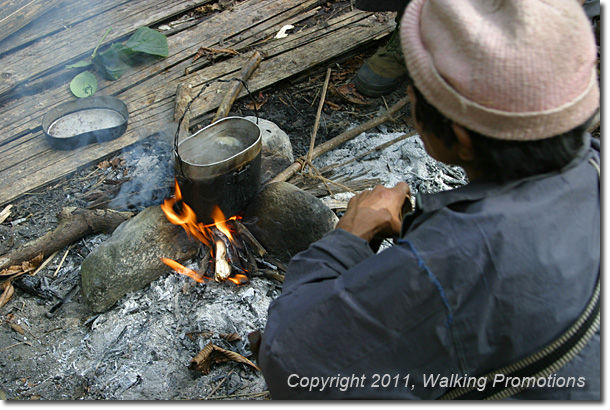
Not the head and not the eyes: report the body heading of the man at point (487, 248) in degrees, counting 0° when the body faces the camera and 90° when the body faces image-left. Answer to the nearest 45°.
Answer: approximately 135°

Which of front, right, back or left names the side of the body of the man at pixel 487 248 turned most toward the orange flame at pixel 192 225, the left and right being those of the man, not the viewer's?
front

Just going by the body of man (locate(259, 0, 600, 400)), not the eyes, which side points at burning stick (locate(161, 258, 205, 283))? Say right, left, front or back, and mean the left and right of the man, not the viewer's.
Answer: front

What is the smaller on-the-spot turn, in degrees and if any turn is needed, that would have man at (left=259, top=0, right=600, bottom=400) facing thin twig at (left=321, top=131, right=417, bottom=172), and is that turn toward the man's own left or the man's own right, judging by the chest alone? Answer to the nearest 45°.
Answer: approximately 45° to the man's own right

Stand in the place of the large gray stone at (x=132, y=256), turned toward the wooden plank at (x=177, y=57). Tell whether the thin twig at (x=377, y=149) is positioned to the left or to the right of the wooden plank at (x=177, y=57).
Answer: right

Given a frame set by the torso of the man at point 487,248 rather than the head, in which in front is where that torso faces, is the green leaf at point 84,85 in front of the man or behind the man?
in front

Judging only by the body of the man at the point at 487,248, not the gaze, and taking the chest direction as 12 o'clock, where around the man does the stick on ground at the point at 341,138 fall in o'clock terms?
The stick on ground is roughly at 1 o'clock from the man.

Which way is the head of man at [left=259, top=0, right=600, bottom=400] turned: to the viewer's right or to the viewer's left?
to the viewer's left

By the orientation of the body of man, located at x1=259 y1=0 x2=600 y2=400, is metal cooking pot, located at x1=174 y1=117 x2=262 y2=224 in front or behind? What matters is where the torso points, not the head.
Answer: in front
